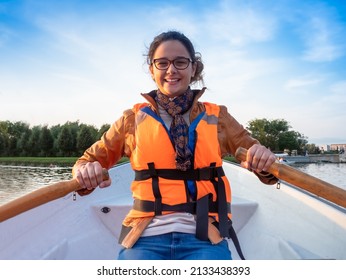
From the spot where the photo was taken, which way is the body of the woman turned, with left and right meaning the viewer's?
facing the viewer

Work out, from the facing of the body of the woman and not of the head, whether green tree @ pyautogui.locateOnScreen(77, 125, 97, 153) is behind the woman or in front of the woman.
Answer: behind

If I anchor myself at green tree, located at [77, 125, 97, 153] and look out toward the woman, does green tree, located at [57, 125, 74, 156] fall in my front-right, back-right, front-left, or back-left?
back-right

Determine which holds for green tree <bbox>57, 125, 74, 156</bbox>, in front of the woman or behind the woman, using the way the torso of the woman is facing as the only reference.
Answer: behind

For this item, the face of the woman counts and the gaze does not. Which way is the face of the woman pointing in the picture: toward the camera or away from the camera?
toward the camera
